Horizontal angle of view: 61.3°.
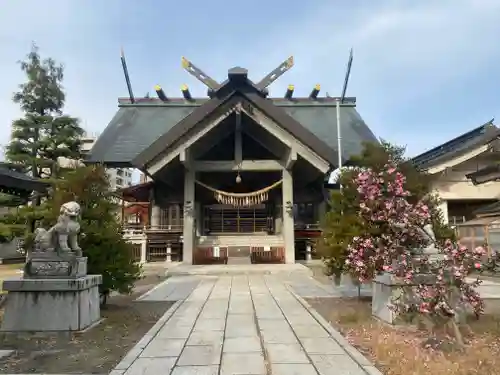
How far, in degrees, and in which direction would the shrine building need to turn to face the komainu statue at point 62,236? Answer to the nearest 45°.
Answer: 0° — it already faces it

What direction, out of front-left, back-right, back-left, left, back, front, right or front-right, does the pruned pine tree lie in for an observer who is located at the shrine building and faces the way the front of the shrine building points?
right

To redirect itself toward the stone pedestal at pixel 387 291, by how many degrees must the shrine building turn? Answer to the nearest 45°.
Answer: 0° — it already faces it

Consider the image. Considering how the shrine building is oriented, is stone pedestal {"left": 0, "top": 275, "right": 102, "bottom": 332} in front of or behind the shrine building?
in front

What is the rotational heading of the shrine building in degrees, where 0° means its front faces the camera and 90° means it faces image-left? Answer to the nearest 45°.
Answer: approximately 0°

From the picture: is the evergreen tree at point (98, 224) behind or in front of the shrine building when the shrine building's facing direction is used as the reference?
in front

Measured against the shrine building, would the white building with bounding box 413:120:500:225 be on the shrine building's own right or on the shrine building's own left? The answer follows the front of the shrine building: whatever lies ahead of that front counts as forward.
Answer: on the shrine building's own left

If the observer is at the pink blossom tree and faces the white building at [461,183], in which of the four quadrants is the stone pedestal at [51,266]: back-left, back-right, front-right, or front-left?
back-left

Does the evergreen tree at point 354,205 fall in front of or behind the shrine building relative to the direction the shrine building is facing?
in front

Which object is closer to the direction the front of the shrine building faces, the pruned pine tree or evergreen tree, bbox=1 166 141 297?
the evergreen tree

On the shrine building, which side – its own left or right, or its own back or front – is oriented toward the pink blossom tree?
front
